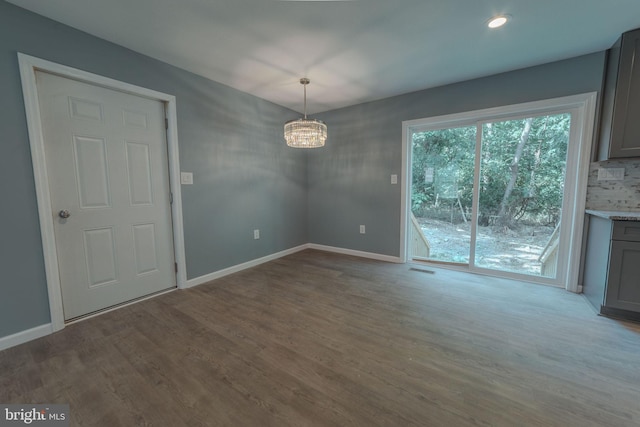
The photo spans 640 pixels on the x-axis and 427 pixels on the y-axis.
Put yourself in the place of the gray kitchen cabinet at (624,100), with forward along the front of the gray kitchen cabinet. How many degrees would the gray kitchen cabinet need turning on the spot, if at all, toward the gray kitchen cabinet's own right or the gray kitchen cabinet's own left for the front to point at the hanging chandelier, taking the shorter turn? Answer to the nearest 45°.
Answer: approximately 45° to the gray kitchen cabinet's own right

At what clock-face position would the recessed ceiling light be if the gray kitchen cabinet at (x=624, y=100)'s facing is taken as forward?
The recessed ceiling light is roughly at 1 o'clock from the gray kitchen cabinet.

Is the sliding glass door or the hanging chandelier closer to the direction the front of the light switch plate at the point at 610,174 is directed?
the hanging chandelier

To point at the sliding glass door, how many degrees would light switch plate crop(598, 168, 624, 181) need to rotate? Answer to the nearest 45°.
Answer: approximately 90° to its right

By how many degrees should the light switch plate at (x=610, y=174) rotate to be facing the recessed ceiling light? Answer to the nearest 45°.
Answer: approximately 45° to its right
